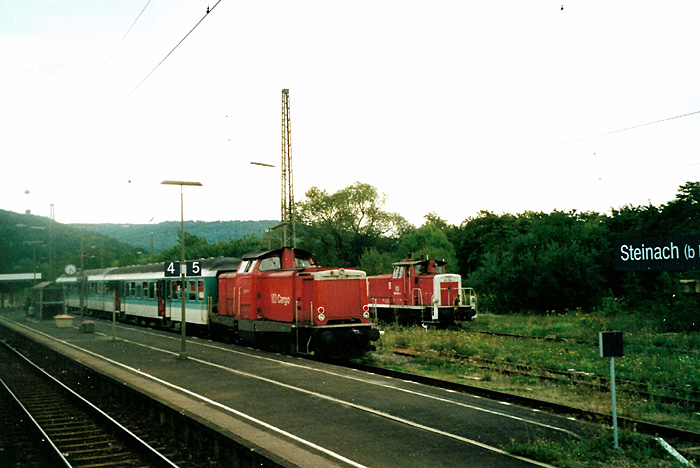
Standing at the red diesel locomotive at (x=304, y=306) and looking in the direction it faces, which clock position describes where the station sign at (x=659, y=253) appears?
The station sign is roughly at 1 o'clock from the red diesel locomotive.

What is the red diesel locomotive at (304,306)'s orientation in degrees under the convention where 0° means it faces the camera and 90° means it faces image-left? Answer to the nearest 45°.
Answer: approximately 315°

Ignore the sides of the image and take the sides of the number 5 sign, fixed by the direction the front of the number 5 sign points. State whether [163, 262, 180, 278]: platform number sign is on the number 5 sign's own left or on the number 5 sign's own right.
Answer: on the number 5 sign's own right

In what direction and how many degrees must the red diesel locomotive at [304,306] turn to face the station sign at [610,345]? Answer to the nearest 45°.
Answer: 0° — it already faces it

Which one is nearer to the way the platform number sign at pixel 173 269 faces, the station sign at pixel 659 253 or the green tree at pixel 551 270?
the station sign

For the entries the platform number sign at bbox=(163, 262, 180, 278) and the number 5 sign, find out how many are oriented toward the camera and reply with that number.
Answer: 2

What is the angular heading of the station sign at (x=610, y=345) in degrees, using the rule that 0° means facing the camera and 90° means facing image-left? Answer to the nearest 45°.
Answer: approximately 0°

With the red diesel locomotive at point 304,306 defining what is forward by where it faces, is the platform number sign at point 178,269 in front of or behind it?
behind

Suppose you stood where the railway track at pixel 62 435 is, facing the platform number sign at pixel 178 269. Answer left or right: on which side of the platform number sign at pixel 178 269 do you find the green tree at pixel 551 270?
right

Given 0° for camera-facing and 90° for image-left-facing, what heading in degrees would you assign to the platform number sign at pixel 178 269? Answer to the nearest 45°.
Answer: approximately 0°
